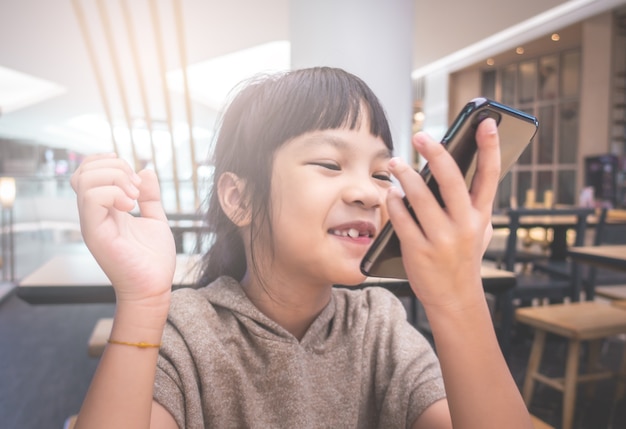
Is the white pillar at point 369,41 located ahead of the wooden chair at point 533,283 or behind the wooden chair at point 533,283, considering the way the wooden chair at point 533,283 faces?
ahead

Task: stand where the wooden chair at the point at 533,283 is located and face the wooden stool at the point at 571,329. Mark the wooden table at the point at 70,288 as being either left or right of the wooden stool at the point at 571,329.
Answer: right
